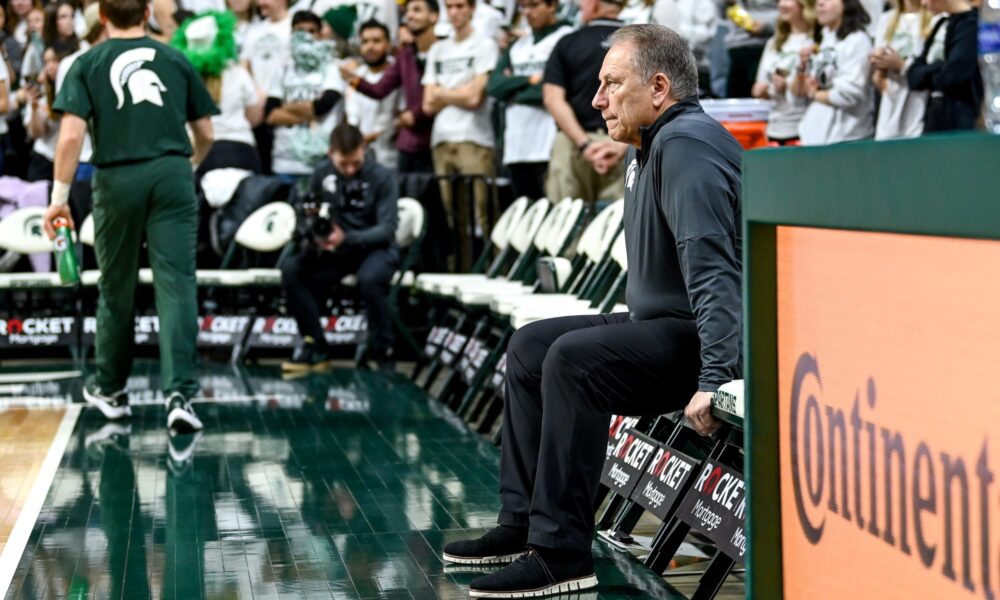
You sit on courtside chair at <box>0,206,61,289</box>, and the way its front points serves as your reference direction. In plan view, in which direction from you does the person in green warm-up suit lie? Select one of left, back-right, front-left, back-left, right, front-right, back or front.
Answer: front

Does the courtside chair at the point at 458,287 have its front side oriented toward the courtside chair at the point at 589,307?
no

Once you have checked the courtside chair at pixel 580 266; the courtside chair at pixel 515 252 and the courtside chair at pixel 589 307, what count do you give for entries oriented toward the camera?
0

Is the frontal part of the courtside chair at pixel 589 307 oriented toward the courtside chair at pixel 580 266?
no

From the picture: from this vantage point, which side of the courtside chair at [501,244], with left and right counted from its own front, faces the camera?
left

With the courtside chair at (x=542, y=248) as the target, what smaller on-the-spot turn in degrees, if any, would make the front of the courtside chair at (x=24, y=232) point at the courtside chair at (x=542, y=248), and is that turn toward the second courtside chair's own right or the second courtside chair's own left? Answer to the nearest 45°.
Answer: approximately 45° to the second courtside chair's own left

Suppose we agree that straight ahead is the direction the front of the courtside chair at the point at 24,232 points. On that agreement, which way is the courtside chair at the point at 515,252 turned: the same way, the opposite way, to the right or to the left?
to the right

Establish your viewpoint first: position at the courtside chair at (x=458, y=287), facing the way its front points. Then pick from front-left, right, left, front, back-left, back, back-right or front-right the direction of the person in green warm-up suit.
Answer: front-left

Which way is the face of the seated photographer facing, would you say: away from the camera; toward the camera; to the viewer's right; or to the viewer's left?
toward the camera

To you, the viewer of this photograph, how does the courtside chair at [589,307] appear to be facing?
facing to the left of the viewer

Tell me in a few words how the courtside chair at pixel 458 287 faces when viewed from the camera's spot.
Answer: facing to the left of the viewer

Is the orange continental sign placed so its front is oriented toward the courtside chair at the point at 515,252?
no

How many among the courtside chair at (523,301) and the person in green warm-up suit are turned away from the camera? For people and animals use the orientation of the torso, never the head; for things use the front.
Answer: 1

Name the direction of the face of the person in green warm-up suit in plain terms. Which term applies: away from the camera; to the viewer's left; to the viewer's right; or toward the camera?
away from the camera

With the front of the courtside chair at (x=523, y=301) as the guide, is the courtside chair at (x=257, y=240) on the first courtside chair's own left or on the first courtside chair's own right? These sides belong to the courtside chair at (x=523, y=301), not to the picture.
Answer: on the first courtside chair's own right

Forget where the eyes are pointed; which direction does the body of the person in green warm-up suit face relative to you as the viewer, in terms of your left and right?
facing away from the viewer

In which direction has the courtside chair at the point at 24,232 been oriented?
toward the camera

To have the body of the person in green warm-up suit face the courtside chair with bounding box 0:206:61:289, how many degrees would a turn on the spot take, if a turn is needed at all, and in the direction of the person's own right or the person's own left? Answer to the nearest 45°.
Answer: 0° — they already face it

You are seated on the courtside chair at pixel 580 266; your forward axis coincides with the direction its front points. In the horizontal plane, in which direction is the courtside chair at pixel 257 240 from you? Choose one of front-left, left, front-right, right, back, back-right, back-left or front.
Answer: front-right
